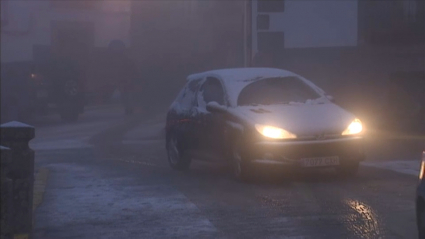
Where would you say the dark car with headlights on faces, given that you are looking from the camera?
facing the viewer and to the right of the viewer

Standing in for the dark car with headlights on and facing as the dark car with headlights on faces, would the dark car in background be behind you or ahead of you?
behind
